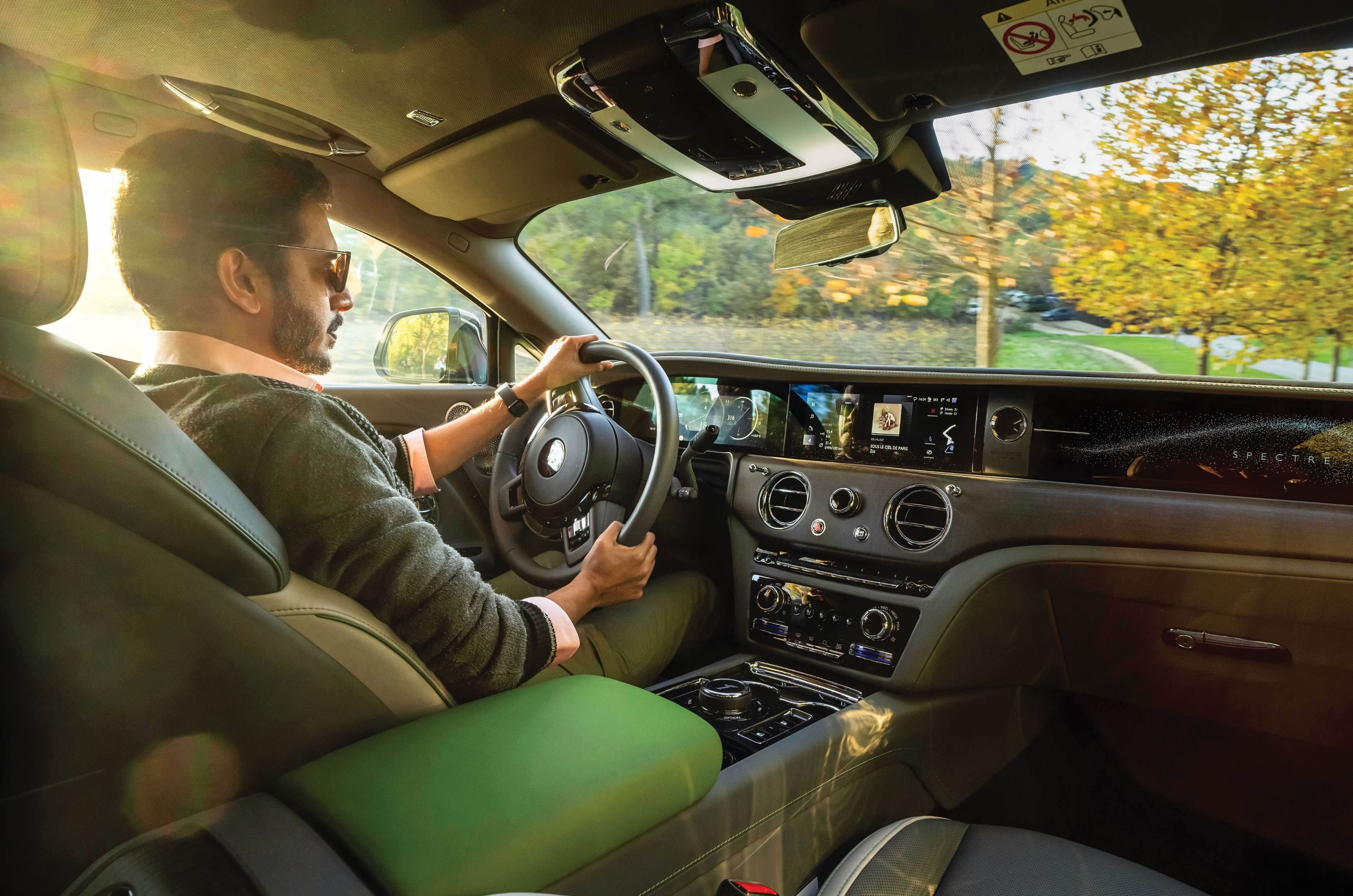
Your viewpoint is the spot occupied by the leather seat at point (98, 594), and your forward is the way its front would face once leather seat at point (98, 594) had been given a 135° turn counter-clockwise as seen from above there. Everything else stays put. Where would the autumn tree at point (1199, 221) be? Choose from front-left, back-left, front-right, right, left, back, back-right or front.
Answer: back

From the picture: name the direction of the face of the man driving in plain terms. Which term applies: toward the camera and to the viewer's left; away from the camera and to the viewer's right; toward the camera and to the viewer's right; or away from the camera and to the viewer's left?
away from the camera and to the viewer's right

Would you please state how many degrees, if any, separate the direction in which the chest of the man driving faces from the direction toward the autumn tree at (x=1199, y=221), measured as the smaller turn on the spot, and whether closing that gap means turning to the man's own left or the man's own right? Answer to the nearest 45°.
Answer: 0° — they already face it

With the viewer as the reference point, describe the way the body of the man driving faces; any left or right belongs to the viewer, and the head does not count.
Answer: facing to the right of the viewer

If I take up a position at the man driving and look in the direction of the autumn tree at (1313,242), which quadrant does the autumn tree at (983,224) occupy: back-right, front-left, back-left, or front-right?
front-left

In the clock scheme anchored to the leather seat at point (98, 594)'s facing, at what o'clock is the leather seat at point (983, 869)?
the leather seat at point (983, 869) is roughly at 2 o'clock from the leather seat at point (98, 594).

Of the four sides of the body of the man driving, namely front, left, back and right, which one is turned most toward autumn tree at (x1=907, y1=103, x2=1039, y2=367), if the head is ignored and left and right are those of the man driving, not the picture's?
front

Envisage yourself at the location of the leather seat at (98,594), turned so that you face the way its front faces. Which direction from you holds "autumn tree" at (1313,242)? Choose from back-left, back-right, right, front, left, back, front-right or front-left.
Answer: front-right

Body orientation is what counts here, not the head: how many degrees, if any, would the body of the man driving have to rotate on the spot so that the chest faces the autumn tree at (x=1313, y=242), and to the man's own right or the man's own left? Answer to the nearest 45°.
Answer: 0° — they already face it

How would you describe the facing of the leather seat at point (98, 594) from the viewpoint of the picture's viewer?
facing away from the viewer and to the right of the viewer

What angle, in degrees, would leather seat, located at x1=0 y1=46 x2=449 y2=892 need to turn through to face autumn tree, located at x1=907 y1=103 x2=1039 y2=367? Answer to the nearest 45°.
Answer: approximately 45° to its right
